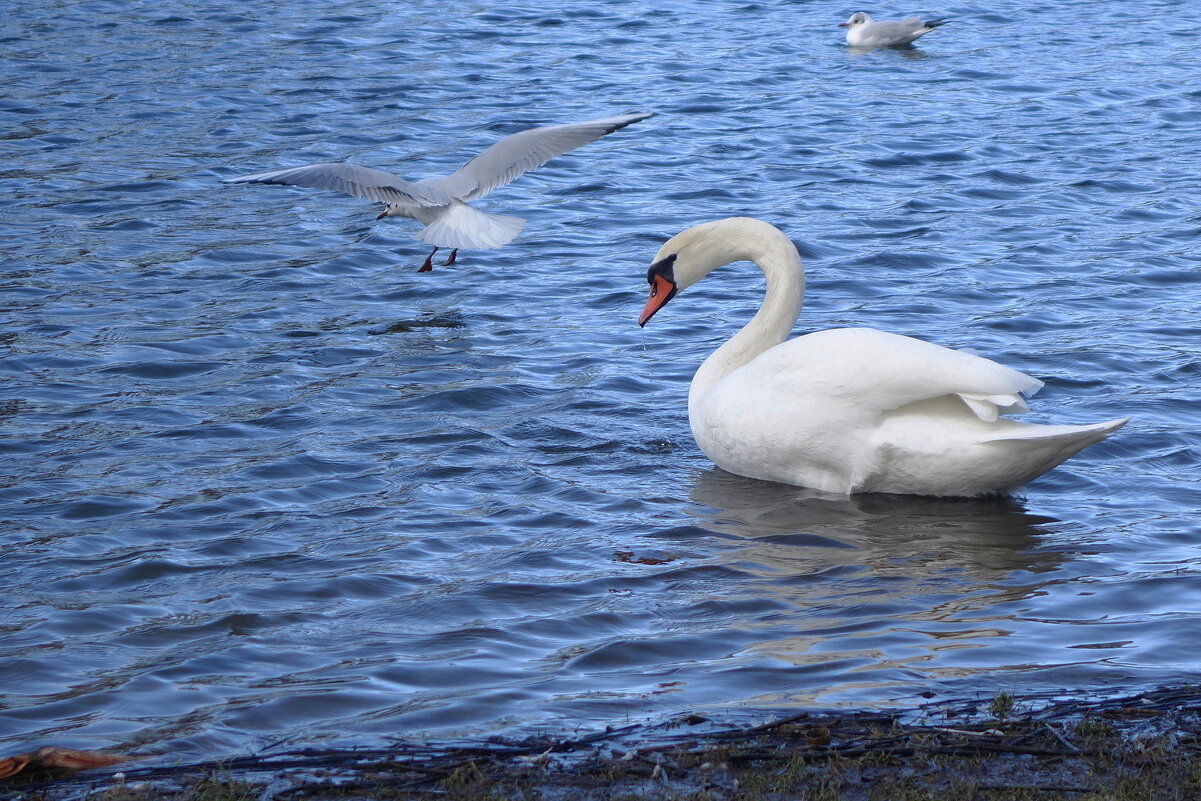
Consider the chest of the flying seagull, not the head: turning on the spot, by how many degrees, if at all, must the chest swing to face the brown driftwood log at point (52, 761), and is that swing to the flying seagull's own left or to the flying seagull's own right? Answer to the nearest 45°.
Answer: approximately 135° to the flying seagull's own left

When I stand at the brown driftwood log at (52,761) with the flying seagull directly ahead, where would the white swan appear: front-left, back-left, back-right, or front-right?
front-right

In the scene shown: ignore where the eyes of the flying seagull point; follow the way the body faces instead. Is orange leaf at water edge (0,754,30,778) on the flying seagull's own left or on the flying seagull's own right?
on the flying seagull's own left

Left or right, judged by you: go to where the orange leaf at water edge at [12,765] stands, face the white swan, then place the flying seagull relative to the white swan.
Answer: left

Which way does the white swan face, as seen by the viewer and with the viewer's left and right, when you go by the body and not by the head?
facing to the left of the viewer

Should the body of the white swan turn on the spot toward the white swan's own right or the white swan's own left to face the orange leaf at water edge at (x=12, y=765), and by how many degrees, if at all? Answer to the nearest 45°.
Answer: approximately 45° to the white swan's own left

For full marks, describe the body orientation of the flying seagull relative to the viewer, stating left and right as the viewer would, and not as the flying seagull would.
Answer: facing away from the viewer and to the left of the viewer

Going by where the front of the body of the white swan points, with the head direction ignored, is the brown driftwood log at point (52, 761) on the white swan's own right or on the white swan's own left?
on the white swan's own left

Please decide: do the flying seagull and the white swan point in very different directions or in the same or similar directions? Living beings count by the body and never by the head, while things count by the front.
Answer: same or similar directions

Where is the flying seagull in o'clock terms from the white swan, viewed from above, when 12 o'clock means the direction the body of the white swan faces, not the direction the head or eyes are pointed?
The flying seagull is roughly at 2 o'clock from the white swan.
